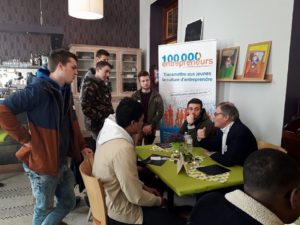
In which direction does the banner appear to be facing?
toward the camera

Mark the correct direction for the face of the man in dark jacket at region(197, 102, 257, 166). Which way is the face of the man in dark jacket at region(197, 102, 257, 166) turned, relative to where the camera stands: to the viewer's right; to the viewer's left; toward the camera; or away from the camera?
to the viewer's left

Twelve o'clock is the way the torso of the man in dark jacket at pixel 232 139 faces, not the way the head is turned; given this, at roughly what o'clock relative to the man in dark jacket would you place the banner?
The banner is roughly at 2 o'clock from the man in dark jacket.

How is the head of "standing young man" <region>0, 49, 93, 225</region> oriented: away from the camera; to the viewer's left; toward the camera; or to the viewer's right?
to the viewer's right

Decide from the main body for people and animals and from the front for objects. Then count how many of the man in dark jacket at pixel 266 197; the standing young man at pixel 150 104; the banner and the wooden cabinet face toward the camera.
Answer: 3

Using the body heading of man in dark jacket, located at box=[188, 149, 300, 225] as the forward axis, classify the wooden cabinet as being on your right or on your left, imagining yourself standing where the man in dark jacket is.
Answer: on your left

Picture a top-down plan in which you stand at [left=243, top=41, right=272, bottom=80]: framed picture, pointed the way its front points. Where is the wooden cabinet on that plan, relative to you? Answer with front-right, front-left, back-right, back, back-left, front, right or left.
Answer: right

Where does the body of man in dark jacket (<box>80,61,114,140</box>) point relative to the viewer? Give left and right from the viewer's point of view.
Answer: facing the viewer and to the right of the viewer

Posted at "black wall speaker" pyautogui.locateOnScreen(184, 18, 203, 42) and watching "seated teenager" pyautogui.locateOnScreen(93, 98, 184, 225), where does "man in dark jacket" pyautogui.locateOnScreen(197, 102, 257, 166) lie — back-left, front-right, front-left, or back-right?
front-left

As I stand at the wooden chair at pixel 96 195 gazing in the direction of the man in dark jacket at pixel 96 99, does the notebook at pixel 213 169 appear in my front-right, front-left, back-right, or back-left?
front-right

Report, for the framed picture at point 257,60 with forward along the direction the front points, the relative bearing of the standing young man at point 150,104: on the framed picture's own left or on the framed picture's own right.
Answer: on the framed picture's own right

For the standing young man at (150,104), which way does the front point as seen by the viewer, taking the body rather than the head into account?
toward the camera

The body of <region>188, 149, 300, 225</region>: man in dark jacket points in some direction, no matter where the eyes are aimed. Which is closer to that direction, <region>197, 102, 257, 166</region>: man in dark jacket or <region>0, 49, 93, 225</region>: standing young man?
the man in dark jacket

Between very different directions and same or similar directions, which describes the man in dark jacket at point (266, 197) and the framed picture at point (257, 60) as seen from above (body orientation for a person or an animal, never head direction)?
very different directions

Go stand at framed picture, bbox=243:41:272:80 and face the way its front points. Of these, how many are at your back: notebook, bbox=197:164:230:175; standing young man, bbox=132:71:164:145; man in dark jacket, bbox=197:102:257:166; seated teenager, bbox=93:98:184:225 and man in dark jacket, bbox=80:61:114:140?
0

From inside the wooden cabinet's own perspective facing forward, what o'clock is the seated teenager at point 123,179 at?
The seated teenager is roughly at 12 o'clock from the wooden cabinet.

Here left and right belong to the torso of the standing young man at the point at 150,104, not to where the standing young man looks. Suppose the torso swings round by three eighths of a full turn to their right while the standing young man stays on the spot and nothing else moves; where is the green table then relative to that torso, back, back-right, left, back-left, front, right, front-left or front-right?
back-left

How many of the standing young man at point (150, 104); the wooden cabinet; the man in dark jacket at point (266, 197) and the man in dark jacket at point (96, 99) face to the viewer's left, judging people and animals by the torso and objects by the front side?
0

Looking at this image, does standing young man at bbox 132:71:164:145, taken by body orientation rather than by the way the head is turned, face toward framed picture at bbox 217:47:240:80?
no

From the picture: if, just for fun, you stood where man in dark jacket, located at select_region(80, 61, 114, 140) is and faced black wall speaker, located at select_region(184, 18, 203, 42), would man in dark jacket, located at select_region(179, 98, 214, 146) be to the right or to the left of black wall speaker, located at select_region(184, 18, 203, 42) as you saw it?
right
